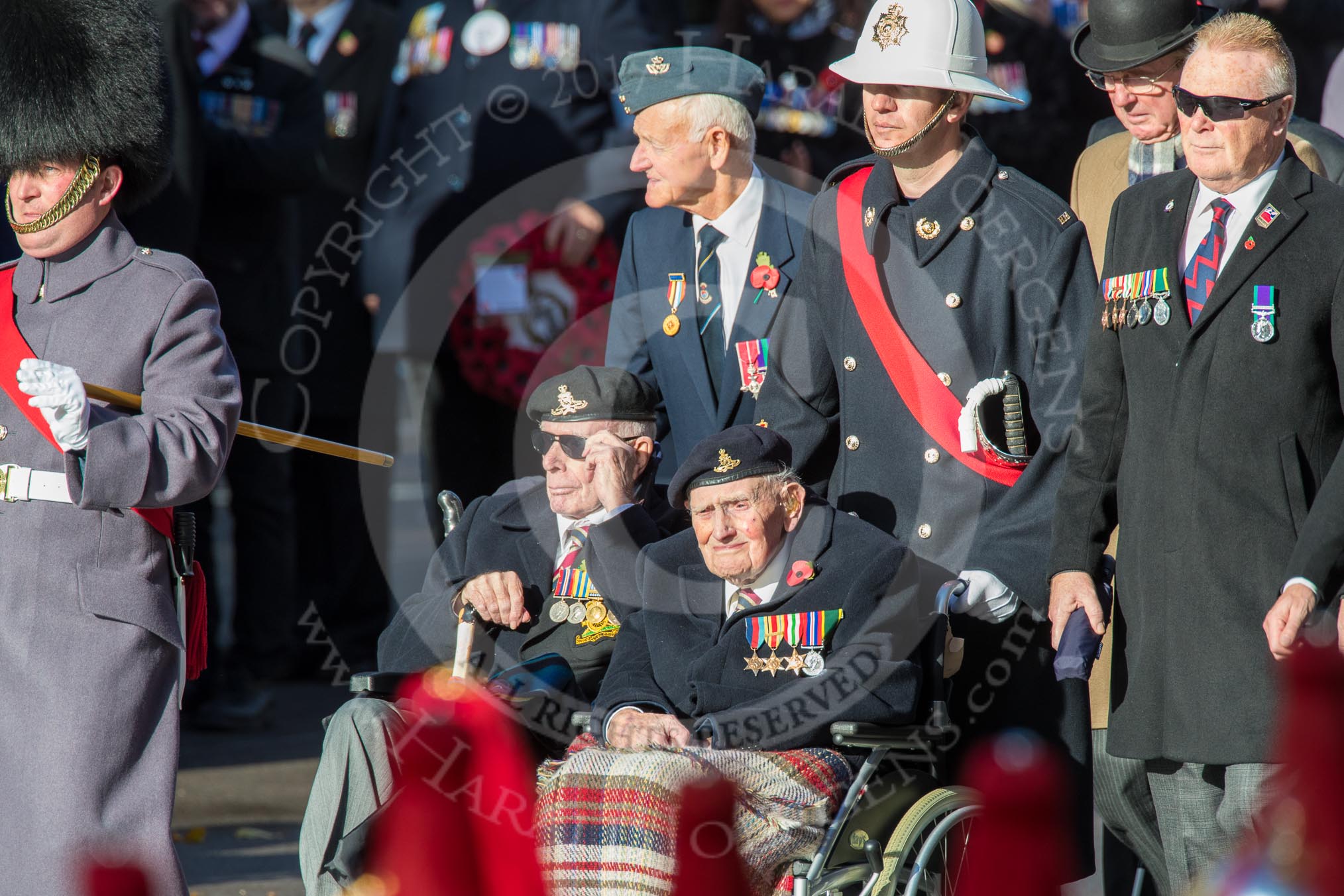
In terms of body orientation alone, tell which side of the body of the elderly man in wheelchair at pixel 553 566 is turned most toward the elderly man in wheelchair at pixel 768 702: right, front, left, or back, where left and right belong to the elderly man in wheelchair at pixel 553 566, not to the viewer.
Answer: left

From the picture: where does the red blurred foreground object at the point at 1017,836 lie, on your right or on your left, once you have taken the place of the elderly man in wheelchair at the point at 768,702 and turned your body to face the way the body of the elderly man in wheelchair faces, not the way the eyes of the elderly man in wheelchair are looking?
on your left

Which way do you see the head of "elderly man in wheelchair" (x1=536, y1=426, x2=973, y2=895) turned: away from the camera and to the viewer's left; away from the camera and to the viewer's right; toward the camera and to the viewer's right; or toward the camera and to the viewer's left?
toward the camera and to the viewer's left

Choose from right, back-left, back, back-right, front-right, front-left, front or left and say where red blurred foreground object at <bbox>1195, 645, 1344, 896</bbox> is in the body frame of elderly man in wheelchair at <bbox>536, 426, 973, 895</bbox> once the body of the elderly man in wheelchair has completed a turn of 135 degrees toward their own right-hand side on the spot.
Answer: back

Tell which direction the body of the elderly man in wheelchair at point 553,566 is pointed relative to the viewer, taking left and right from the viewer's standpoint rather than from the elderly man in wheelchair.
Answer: facing the viewer and to the left of the viewer

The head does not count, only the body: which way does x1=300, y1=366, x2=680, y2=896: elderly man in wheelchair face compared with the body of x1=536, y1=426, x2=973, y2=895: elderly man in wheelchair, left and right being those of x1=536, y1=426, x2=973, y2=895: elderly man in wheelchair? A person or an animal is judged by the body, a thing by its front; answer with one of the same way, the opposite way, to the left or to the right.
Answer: the same way

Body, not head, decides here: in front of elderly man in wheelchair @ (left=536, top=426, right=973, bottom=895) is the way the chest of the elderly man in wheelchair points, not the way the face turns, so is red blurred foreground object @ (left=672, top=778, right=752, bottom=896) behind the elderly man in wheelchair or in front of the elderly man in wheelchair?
in front

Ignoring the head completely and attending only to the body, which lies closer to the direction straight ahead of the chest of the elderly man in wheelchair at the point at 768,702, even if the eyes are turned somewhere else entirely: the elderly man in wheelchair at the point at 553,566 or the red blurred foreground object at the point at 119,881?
the red blurred foreground object

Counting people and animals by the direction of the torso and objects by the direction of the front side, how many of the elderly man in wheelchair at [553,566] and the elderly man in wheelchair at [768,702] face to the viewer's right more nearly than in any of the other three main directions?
0
